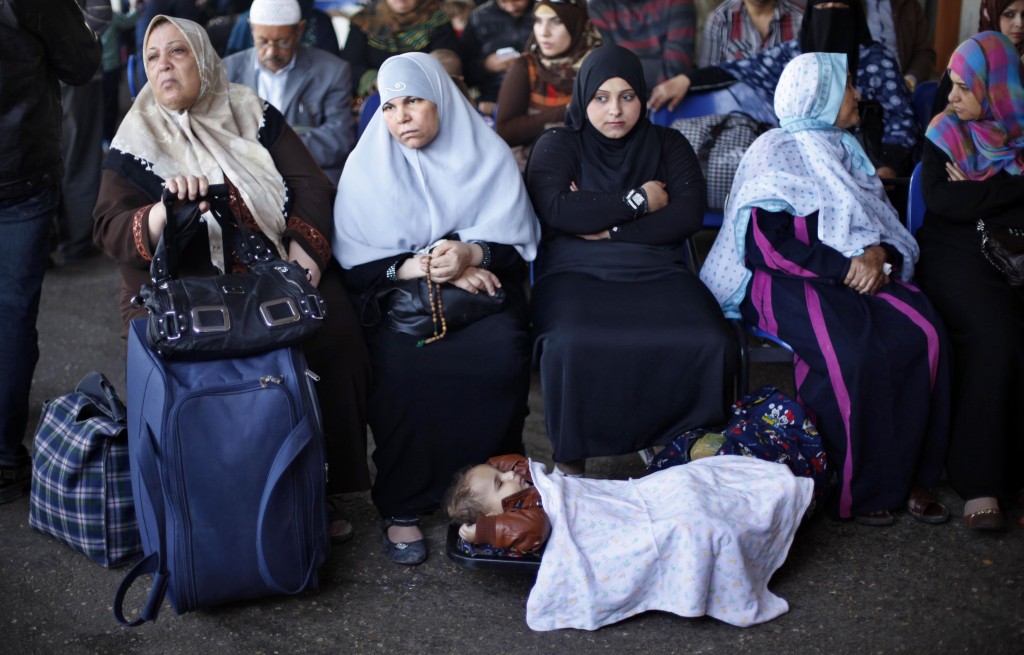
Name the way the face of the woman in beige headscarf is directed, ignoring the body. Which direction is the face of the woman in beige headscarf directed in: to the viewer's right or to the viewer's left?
to the viewer's left

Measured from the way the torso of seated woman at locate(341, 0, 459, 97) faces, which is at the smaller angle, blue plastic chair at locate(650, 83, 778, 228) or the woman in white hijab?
the woman in white hijab

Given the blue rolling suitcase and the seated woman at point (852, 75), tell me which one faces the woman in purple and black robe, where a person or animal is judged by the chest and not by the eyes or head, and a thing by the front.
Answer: the seated woman

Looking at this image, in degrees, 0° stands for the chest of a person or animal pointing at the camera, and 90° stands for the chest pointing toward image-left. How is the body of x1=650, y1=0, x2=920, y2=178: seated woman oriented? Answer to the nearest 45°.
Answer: approximately 0°

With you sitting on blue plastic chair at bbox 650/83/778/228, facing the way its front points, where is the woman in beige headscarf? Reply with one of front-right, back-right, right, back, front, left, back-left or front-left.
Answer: front-right

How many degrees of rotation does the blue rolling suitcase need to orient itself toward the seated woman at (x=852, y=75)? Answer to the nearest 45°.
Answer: approximately 135° to its left

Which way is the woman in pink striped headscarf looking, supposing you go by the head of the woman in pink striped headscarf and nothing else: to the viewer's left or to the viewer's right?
to the viewer's left

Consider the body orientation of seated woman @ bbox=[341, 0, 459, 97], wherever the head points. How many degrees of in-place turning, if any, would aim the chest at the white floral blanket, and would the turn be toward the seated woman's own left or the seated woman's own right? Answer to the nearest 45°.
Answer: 0° — they already face it
